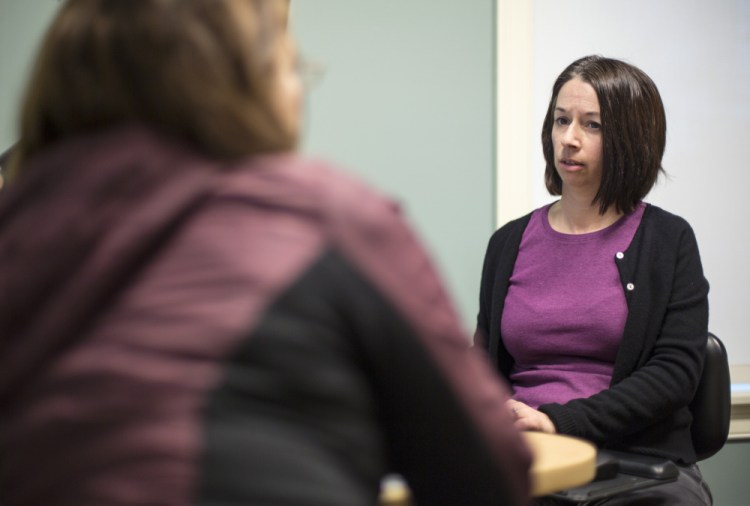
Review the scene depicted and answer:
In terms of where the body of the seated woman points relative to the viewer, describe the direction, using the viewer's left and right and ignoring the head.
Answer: facing the viewer and to the left of the viewer

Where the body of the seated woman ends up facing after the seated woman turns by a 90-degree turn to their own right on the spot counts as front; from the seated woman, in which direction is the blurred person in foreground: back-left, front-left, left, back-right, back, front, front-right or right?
back-left

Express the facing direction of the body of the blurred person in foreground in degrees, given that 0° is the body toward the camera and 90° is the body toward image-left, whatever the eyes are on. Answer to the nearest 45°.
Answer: approximately 225°

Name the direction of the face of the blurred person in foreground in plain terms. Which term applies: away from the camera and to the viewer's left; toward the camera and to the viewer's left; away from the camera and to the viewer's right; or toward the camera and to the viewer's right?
away from the camera and to the viewer's right
